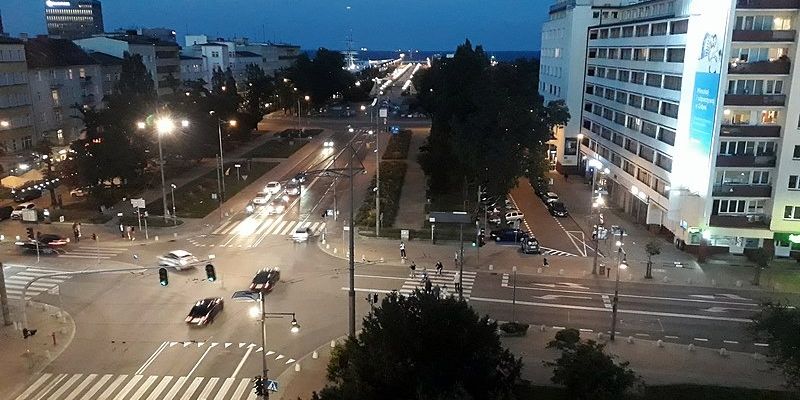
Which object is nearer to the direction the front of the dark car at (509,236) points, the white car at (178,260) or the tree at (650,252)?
the white car

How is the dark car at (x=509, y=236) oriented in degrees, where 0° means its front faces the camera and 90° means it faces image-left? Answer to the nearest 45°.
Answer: approximately 90°

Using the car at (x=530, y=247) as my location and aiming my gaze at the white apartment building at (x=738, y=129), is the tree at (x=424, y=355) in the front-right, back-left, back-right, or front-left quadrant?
back-right

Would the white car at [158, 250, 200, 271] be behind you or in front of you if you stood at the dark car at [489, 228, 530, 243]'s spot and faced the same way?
in front

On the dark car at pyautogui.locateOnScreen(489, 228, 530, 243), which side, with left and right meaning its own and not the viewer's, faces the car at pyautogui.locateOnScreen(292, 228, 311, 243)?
front

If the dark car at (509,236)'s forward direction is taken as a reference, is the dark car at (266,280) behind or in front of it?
in front

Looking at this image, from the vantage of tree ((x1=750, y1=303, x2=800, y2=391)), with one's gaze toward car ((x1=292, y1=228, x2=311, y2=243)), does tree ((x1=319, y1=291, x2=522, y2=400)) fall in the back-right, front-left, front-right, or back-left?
front-left

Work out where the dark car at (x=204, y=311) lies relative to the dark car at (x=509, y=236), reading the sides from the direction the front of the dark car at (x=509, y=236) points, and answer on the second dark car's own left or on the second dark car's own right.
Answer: on the second dark car's own left

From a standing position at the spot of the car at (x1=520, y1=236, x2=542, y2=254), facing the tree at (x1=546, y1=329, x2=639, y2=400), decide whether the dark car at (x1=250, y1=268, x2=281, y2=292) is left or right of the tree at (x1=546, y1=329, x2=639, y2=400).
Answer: right

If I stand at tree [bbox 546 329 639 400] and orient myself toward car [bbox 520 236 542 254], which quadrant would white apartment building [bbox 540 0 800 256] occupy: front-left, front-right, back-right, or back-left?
front-right

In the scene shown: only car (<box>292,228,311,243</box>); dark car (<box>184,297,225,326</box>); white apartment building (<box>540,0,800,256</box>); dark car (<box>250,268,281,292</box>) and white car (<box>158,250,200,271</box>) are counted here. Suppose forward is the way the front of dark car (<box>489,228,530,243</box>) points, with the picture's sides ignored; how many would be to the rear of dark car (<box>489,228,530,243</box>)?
1

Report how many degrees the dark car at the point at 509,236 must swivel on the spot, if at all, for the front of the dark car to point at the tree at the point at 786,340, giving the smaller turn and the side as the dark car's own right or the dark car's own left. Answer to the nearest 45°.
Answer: approximately 135° to the dark car's own left
